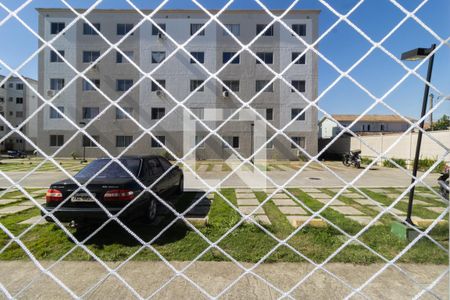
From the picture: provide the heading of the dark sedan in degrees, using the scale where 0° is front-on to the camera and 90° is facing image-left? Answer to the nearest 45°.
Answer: approximately 225°

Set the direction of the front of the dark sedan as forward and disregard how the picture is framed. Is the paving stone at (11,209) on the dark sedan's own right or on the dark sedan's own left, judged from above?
on the dark sedan's own left

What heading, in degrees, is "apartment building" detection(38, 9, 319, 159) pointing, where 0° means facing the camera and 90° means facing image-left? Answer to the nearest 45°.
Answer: approximately 0°

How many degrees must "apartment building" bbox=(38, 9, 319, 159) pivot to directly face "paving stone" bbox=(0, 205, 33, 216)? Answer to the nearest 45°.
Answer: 0° — it already faces it

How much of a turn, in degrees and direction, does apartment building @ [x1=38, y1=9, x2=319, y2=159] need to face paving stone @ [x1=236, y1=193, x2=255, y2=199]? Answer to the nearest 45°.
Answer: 0° — it already faces it

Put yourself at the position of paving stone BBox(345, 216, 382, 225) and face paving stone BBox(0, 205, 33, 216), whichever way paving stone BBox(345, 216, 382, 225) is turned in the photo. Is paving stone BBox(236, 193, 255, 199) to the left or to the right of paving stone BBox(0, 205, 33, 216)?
right

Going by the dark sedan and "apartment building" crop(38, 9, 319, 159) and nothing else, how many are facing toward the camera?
1

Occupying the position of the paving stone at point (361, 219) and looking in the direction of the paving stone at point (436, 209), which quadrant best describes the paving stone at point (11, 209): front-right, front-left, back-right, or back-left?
back-left

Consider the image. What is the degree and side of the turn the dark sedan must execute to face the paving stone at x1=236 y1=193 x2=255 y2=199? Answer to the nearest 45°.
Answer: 0° — it already faces it
